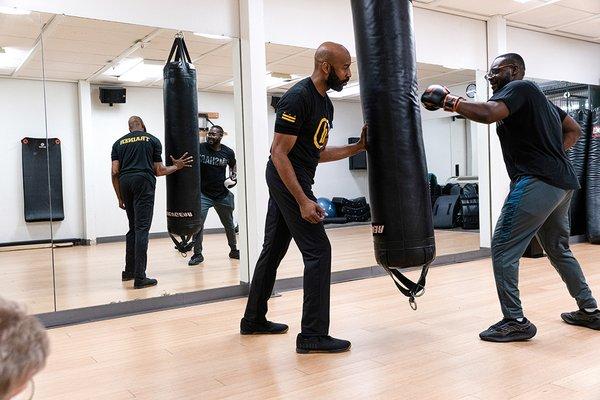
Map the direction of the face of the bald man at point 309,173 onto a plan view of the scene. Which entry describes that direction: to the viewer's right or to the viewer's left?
to the viewer's right

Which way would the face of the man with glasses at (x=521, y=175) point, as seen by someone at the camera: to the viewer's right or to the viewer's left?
to the viewer's left

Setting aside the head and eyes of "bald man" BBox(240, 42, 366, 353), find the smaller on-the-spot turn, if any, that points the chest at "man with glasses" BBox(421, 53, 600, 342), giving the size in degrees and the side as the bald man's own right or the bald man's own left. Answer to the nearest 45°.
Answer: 0° — they already face them

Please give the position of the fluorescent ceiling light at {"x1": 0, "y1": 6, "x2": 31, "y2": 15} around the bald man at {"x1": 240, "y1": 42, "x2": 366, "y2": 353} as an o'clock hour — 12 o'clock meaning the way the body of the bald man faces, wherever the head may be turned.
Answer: The fluorescent ceiling light is roughly at 7 o'clock from the bald man.

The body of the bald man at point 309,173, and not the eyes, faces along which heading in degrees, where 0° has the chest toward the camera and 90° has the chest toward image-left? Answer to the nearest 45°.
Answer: approximately 270°
